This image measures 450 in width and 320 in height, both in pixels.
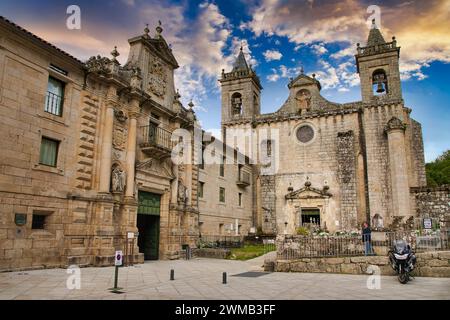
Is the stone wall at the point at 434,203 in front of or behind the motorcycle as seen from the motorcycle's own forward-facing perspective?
behind

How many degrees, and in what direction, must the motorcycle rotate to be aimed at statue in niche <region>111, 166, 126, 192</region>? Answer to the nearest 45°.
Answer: approximately 90° to its right

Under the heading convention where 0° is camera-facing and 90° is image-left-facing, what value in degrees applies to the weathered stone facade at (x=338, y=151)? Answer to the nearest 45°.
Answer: approximately 0°

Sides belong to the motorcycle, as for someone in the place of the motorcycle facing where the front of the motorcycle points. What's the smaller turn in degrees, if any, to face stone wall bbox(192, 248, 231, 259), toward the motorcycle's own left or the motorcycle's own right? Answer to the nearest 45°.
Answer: approximately 135° to the motorcycle's own right

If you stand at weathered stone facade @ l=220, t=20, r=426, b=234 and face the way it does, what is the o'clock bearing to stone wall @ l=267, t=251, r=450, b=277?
The stone wall is roughly at 12 o'clock from the weathered stone facade.

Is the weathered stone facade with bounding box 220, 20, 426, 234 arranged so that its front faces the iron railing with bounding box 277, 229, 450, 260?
yes

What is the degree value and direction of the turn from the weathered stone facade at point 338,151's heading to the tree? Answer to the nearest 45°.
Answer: approximately 135° to its left

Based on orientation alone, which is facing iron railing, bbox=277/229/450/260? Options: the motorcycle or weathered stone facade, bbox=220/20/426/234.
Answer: the weathered stone facade
